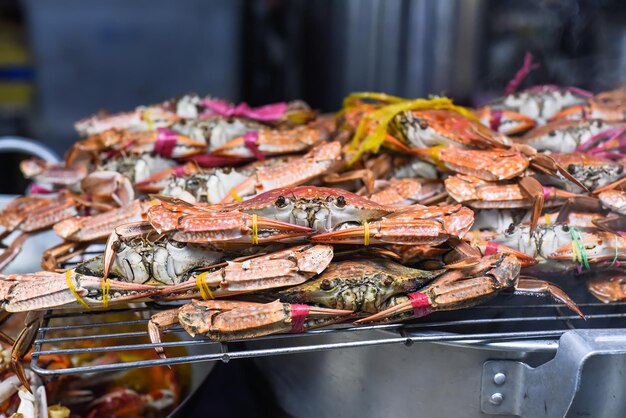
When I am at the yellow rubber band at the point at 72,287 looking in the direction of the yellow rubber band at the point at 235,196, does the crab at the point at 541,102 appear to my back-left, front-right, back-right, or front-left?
front-right

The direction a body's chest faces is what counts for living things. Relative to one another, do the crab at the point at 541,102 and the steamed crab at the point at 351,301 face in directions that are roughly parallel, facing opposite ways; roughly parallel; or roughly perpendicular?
roughly parallel
